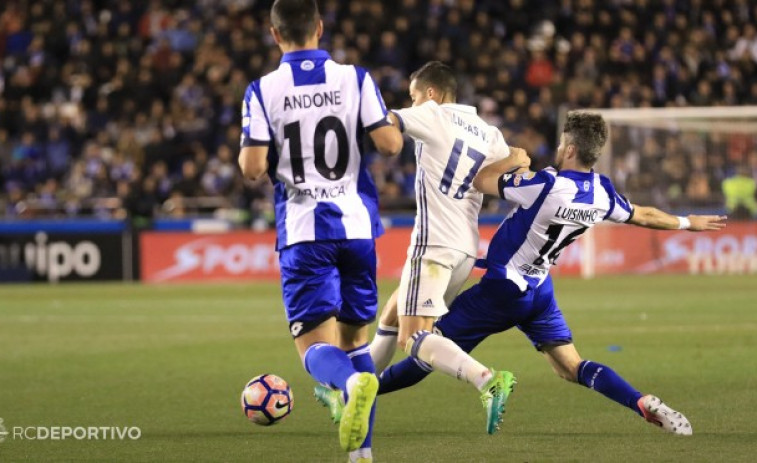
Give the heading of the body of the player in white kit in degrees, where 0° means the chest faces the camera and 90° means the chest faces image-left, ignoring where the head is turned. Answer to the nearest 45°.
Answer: approximately 135°

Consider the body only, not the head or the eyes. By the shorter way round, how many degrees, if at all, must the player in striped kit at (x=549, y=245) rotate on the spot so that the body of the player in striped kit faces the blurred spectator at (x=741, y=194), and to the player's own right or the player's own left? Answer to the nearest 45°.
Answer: approximately 45° to the player's own right

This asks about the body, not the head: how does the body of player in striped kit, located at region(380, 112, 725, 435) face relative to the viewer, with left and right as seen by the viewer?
facing away from the viewer and to the left of the viewer

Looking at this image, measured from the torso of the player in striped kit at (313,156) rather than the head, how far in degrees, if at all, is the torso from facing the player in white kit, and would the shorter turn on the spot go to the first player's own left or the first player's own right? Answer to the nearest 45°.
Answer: approximately 45° to the first player's own right

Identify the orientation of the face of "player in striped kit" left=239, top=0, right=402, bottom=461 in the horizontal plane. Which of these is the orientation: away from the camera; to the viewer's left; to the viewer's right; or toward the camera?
away from the camera

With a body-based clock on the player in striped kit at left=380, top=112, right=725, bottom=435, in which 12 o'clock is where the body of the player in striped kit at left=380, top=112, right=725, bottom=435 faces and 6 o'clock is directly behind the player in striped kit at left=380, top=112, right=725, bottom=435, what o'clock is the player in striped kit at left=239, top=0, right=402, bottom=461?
the player in striped kit at left=239, top=0, right=402, bottom=461 is roughly at 9 o'clock from the player in striped kit at left=380, top=112, right=725, bottom=435.

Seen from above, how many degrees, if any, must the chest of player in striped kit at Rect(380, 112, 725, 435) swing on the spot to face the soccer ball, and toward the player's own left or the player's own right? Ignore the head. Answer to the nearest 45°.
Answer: approximately 90° to the player's own left

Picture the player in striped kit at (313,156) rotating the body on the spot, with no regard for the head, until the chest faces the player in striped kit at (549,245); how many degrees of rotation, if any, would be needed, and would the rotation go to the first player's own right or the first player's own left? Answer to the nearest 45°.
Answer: approximately 45° to the first player's own right

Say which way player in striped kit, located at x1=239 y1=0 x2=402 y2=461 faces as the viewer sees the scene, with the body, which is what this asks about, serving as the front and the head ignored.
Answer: away from the camera

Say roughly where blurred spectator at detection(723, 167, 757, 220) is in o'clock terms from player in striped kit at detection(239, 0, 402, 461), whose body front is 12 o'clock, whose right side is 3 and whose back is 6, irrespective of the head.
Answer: The blurred spectator is roughly at 1 o'clock from the player in striped kit.

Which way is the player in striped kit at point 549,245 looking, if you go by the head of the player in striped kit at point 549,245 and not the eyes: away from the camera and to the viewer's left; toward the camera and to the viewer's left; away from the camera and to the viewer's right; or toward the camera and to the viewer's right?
away from the camera and to the viewer's left
